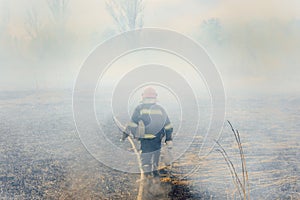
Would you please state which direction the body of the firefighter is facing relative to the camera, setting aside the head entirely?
away from the camera
